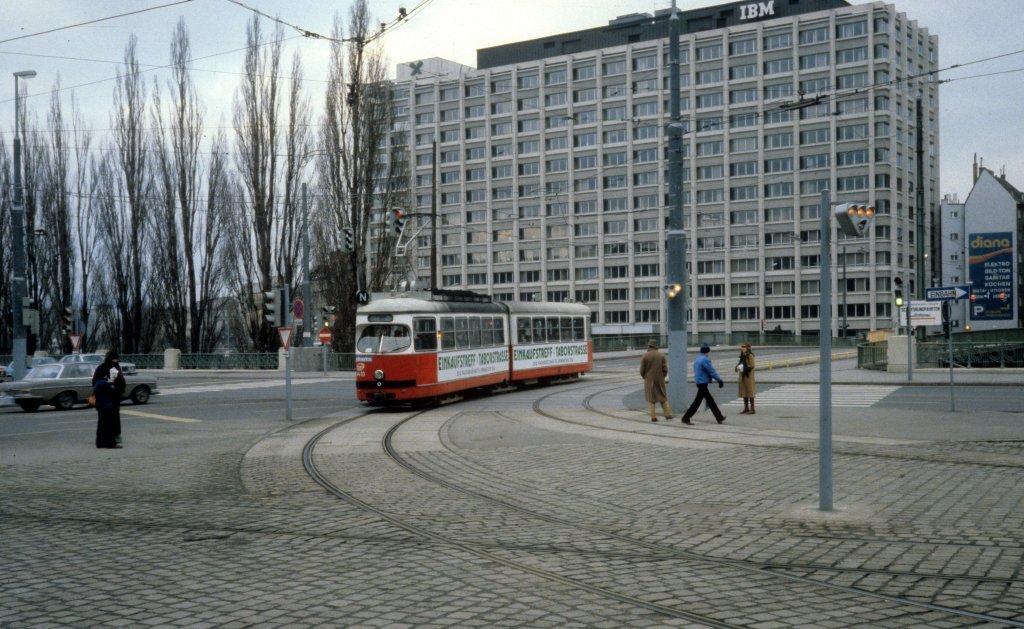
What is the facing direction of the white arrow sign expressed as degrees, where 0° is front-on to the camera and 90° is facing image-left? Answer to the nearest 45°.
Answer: approximately 0°

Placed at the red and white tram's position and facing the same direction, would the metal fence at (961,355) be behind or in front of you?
behind

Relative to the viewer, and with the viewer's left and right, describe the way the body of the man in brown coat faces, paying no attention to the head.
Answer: facing away from the viewer

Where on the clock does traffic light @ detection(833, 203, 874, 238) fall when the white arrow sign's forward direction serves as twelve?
The traffic light is roughly at 12 o'clock from the white arrow sign.

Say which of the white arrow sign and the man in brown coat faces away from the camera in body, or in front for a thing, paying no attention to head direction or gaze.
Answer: the man in brown coat

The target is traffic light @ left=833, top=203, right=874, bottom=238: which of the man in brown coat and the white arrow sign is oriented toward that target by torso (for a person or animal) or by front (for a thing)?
the white arrow sign

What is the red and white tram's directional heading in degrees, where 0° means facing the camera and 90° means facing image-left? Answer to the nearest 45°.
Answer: approximately 45°

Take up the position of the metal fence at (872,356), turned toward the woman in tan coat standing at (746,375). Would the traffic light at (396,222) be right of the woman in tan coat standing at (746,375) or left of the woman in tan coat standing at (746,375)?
right

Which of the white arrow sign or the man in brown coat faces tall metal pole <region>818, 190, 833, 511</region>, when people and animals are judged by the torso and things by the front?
the white arrow sign
